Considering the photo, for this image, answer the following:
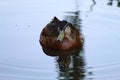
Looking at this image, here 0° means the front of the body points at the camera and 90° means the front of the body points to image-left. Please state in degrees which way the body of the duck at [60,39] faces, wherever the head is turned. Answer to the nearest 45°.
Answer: approximately 0°
